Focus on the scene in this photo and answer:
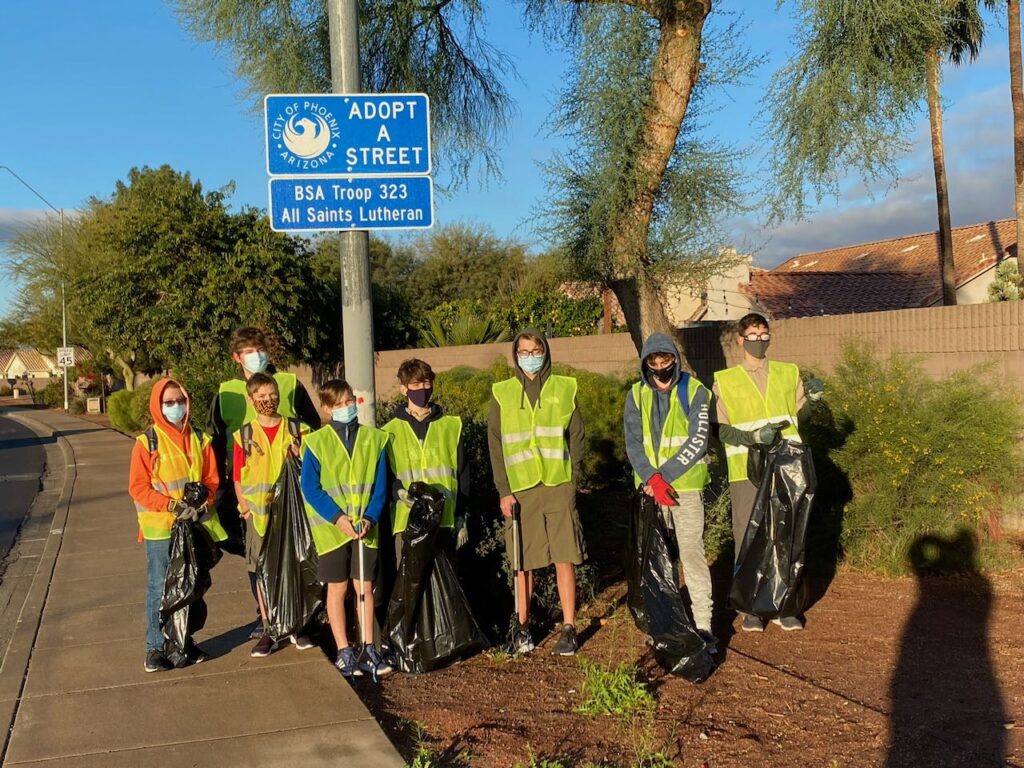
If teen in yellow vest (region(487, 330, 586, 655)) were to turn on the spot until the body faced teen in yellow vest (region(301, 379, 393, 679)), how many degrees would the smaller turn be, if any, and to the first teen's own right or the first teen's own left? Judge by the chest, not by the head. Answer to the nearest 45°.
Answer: approximately 90° to the first teen's own right

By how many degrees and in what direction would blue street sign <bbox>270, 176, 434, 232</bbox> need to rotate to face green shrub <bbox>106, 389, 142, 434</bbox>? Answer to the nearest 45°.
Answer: approximately 180°

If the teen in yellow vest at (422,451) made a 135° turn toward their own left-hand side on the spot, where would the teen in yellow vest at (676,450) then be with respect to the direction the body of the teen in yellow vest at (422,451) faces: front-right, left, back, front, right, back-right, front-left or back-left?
front-right

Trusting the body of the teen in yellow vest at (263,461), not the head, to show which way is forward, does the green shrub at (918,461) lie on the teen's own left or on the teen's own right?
on the teen's own left

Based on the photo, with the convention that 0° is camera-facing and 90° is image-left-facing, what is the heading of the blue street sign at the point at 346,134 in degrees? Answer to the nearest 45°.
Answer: approximately 0°

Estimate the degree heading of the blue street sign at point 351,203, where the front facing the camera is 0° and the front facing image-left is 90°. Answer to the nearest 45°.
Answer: approximately 0°
